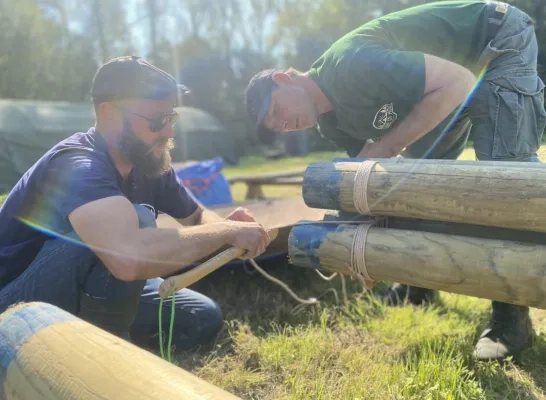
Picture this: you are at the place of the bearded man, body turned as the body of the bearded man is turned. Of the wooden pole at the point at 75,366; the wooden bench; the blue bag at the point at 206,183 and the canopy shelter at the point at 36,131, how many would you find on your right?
1

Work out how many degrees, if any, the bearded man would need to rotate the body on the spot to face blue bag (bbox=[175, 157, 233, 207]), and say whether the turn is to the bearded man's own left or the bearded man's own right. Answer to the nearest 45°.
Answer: approximately 90° to the bearded man's own left

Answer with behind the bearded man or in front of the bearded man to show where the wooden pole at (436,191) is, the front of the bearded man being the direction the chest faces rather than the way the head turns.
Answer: in front

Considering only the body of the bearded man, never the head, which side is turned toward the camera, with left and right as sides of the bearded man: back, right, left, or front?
right

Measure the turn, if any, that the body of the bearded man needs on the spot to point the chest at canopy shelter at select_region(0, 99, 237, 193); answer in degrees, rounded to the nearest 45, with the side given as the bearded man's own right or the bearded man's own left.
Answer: approximately 90° to the bearded man's own left

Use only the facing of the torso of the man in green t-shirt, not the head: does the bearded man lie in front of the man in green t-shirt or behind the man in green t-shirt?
in front

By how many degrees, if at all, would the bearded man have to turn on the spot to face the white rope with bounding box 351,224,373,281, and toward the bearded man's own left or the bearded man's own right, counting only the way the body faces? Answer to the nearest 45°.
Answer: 0° — they already face it

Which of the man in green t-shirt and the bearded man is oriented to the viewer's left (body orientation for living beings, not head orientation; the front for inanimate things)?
the man in green t-shirt

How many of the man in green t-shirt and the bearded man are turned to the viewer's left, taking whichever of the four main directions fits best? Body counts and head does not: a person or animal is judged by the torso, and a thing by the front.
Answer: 1

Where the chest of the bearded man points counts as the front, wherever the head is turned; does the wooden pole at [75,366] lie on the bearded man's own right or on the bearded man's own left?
on the bearded man's own right

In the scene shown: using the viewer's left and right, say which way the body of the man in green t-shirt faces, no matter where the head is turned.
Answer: facing to the left of the viewer

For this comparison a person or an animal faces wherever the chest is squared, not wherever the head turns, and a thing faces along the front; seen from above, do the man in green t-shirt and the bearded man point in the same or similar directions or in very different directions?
very different directions
